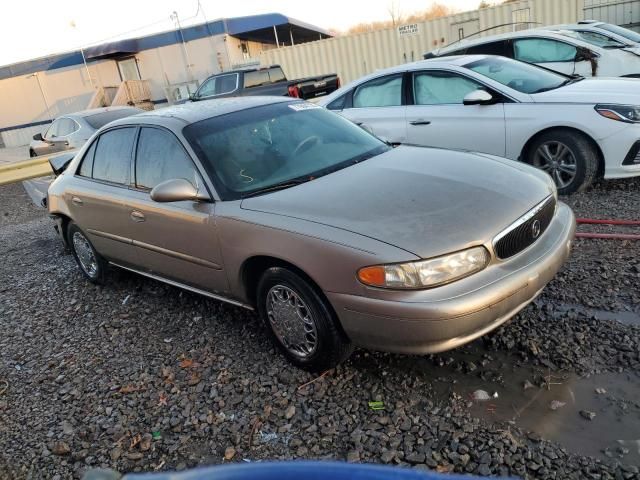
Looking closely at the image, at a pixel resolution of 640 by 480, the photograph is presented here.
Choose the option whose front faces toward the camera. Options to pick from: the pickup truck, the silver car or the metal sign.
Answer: the metal sign

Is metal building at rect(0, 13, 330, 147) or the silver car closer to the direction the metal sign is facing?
the silver car

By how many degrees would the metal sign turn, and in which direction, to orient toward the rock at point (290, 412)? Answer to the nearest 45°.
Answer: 0° — it already faces it

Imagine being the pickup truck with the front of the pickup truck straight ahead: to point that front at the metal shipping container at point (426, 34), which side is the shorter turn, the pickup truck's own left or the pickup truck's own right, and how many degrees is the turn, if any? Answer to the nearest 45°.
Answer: approximately 90° to the pickup truck's own right

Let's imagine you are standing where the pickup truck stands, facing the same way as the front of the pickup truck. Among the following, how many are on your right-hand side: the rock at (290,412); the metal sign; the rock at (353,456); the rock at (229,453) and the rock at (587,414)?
1

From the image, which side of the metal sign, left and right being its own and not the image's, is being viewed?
front

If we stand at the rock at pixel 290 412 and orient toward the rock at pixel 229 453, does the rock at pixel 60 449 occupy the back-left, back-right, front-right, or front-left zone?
front-right

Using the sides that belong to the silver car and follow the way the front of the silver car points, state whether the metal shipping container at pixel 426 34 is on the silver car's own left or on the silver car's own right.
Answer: on the silver car's own right

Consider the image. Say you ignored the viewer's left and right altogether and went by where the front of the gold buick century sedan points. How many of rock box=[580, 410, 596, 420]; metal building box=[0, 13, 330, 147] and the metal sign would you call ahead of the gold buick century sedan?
1

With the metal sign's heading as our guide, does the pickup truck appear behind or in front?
in front

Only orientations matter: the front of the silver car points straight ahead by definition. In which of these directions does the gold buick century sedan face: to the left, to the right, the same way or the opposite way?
the opposite way

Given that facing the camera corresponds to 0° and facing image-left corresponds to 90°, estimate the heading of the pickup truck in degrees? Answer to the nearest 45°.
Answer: approximately 135°

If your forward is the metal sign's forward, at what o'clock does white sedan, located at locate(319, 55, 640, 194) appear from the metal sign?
The white sedan is roughly at 12 o'clock from the metal sign.

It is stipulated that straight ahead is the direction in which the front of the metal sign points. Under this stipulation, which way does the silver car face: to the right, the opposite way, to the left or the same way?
to the right

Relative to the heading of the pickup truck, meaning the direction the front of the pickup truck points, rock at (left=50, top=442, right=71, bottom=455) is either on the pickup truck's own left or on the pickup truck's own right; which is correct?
on the pickup truck's own left

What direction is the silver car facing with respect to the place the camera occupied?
facing away from the viewer and to the left of the viewer

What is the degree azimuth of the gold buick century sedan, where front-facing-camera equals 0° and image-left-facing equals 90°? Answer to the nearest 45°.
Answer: approximately 315°

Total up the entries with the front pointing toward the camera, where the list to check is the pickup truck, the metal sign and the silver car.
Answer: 1

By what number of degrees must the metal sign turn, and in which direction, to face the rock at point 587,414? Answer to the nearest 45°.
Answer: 0° — it already faces it

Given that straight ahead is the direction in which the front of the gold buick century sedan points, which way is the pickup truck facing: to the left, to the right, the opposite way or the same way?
the opposite way
